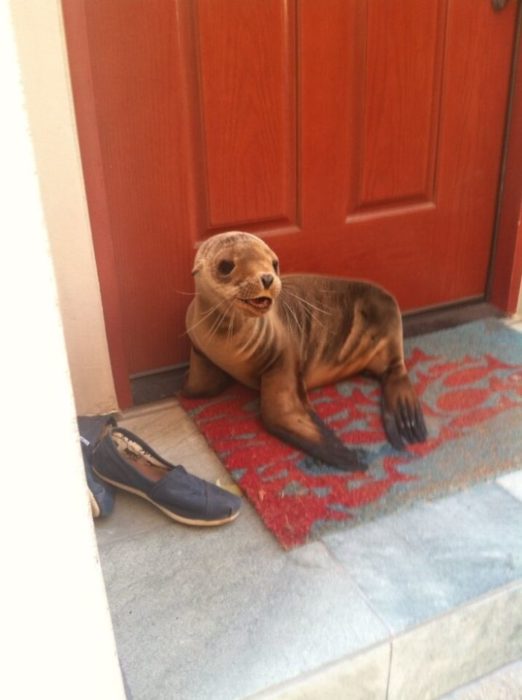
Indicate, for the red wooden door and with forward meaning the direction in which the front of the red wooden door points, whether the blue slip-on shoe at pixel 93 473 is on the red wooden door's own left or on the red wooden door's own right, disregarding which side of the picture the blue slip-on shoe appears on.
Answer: on the red wooden door's own right

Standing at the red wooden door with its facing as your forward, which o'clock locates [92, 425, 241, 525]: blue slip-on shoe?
The blue slip-on shoe is roughly at 2 o'clock from the red wooden door.

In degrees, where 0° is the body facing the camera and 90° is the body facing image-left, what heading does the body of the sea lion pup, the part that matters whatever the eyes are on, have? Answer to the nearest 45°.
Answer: approximately 45°

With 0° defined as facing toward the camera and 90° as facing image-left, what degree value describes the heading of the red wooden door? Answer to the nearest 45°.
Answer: approximately 315°

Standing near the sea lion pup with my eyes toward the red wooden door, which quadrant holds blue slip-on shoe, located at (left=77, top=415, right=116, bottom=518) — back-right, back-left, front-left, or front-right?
back-left

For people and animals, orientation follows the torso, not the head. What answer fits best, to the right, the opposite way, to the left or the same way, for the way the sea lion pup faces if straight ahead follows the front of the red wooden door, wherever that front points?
to the right

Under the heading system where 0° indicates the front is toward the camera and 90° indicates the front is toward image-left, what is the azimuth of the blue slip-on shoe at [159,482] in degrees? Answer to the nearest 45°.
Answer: approximately 315°
